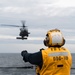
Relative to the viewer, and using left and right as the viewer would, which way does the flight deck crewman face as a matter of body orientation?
facing away from the viewer and to the left of the viewer
